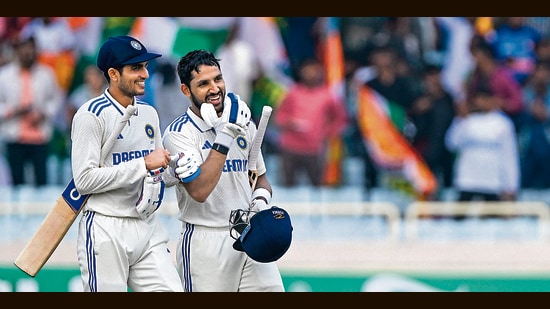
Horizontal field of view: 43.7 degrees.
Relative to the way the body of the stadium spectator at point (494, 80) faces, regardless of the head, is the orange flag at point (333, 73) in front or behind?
in front

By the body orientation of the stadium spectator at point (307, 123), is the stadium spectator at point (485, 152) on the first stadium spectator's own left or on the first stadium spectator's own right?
on the first stadium spectator's own left

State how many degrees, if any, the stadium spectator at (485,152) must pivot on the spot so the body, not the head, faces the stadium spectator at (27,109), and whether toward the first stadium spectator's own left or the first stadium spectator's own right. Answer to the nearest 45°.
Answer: approximately 90° to the first stadium spectator's own right

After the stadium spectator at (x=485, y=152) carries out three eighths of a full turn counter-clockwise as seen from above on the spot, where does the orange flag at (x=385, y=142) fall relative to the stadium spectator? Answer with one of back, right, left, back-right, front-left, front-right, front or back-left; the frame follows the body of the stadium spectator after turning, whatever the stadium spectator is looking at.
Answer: back-left

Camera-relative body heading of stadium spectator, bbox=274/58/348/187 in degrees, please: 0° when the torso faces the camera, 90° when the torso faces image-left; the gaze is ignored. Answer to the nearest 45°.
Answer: approximately 0°

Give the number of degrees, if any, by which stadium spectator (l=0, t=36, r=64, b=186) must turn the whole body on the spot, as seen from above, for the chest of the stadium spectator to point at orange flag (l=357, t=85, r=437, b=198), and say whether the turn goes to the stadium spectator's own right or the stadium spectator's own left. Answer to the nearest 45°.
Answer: approximately 90° to the stadium spectator's own left

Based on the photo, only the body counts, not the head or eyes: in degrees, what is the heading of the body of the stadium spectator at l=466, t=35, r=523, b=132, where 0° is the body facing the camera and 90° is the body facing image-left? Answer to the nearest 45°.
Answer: approximately 45°

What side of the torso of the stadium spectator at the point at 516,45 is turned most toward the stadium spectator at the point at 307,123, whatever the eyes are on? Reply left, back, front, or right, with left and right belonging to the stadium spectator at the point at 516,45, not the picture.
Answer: right
